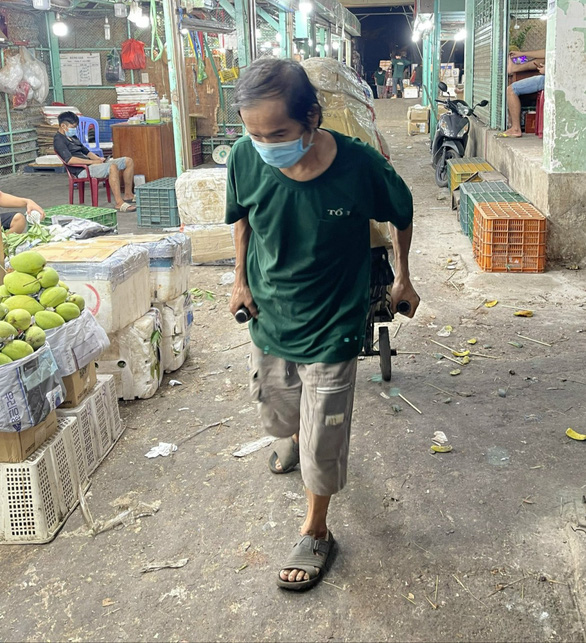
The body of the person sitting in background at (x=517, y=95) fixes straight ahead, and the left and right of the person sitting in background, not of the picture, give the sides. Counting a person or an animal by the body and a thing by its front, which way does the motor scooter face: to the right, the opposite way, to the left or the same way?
to the left

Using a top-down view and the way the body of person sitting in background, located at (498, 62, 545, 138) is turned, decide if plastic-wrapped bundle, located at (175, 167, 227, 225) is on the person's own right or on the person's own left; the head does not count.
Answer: on the person's own left

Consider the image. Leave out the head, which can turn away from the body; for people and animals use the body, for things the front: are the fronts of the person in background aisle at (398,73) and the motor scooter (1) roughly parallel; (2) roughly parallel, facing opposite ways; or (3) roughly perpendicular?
roughly parallel

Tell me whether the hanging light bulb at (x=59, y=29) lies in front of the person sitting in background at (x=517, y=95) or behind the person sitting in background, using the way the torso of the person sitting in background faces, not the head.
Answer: in front

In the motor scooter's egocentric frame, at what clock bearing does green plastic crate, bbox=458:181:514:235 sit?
The green plastic crate is roughly at 12 o'clock from the motor scooter.

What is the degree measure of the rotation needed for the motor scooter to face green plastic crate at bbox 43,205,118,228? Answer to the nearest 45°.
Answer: approximately 45° to its right

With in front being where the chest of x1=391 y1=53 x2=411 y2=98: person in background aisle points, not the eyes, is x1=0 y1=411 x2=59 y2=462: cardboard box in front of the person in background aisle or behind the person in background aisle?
in front

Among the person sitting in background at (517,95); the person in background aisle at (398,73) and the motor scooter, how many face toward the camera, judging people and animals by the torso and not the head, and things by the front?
2

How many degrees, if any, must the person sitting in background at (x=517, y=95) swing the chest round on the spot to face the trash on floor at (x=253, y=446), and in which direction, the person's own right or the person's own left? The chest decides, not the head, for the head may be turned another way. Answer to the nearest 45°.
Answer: approximately 90° to the person's own left

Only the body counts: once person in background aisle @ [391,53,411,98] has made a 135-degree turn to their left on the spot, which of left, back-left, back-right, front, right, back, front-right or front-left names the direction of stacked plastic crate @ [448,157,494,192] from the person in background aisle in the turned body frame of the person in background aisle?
back-right

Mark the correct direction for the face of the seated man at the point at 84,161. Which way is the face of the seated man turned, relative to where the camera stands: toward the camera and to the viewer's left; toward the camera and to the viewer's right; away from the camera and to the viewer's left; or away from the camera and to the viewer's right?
toward the camera and to the viewer's right

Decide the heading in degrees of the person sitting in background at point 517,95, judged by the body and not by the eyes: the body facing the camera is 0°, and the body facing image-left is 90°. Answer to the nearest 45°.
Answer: approximately 90°

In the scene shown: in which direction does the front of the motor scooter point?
toward the camera

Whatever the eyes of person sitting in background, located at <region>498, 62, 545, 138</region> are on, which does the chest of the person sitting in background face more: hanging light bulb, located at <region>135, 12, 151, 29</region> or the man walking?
the hanging light bulb
